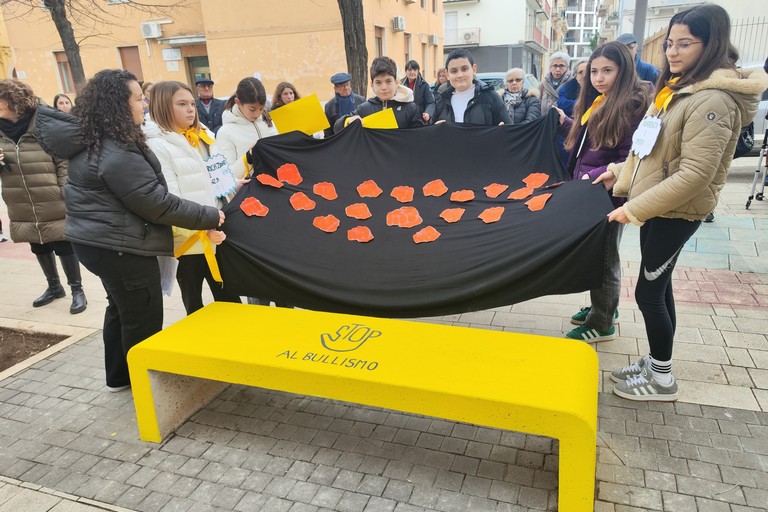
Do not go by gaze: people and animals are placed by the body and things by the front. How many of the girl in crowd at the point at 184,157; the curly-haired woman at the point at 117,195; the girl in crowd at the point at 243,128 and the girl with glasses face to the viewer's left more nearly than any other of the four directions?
1

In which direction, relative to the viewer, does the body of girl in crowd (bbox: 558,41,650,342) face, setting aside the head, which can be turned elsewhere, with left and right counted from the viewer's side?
facing the viewer and to the left of the viewer

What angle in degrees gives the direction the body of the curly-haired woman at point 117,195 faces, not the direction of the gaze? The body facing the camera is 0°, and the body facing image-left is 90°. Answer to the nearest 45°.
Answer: approximately 270°

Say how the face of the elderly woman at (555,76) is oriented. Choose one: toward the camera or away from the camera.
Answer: toward the camera

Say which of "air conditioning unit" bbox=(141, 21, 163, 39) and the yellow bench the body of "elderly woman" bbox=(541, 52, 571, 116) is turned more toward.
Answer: the yellow bench

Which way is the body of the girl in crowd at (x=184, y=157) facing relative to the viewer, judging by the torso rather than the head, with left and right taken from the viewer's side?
facing the viewer and to the right of the viewer

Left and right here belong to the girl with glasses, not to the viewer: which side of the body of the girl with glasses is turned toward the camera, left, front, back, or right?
left

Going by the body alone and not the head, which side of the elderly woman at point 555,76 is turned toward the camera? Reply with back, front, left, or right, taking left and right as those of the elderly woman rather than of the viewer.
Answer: front

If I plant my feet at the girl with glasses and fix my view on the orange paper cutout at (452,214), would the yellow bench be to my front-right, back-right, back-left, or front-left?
front-left

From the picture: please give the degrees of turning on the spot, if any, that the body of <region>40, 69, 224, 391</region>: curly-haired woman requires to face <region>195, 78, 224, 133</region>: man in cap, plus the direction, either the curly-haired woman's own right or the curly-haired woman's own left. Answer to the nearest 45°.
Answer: approximately 90° to the curly-haired woman's own left

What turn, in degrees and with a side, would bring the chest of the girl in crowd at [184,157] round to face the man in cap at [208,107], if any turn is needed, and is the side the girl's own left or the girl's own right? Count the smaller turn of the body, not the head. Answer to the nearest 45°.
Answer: approximately 135° to the girl's own left

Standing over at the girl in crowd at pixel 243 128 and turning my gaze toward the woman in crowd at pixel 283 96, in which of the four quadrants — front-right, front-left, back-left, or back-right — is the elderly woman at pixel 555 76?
front-right

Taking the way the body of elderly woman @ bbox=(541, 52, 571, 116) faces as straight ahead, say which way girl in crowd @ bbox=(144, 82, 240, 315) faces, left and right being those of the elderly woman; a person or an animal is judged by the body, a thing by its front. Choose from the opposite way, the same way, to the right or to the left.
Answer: to the left

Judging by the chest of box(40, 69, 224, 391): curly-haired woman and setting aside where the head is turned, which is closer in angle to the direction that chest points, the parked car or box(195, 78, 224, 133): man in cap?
the parked car

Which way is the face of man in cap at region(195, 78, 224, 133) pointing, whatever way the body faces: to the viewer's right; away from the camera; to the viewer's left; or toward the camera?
toward the camera

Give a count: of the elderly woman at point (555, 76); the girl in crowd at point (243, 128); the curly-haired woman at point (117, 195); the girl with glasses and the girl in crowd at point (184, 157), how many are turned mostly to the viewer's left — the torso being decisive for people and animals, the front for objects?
1

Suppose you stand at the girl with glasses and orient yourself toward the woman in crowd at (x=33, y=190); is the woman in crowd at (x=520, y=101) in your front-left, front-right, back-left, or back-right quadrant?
front-right

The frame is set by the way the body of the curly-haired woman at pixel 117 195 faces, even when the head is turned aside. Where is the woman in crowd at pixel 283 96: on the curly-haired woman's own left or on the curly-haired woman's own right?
on the curly-haired woman's own left

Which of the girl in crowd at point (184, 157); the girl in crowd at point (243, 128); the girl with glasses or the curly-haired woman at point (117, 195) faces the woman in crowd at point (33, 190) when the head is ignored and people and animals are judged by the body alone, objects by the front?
the girl with glasses

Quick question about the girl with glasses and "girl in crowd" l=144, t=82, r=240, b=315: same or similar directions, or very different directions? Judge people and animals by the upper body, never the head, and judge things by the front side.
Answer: very different directions
